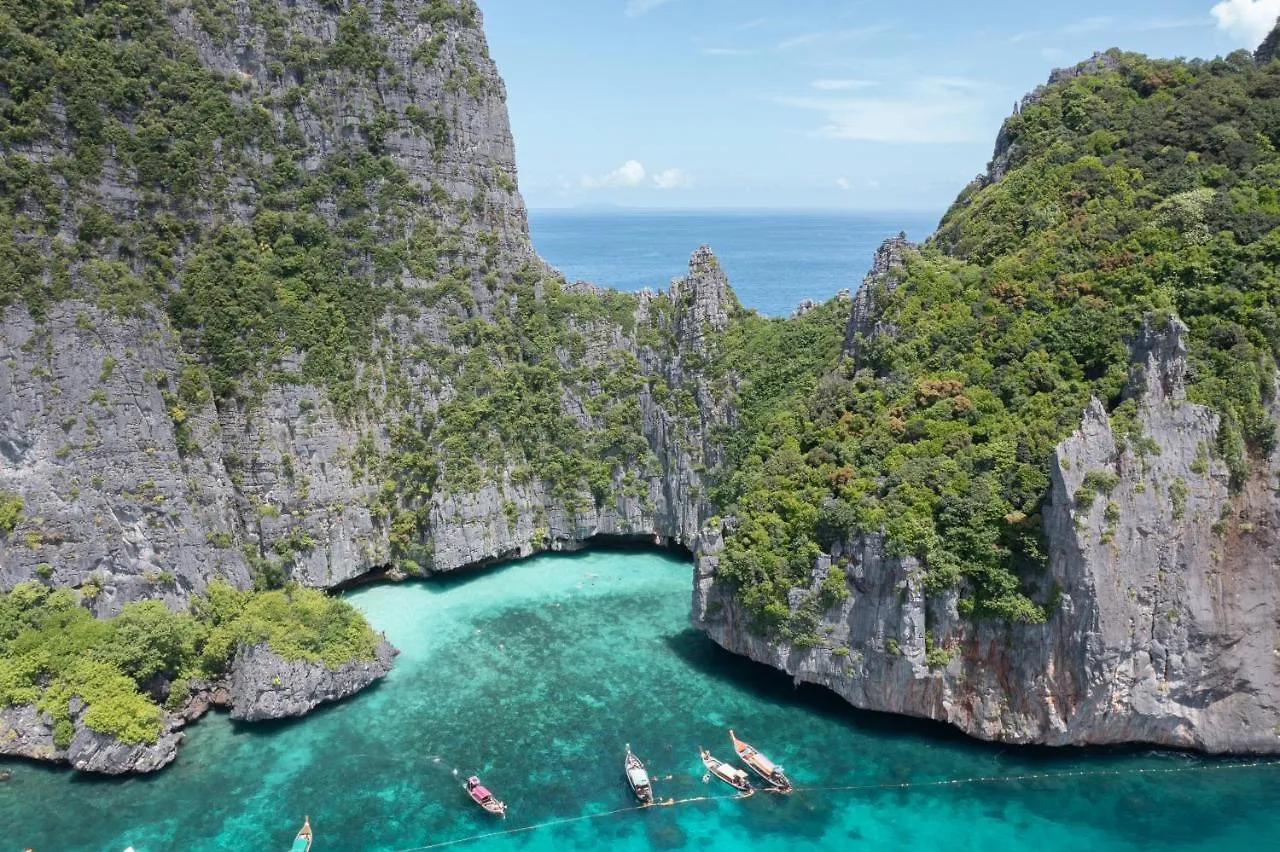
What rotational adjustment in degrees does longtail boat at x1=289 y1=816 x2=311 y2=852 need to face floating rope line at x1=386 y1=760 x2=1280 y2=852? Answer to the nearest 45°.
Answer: approximately 90° to its right

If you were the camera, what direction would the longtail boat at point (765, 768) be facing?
facing away from the viewer and to the left of the viewer

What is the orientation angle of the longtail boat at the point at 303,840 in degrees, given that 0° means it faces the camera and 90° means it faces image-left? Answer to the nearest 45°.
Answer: approximately 180°

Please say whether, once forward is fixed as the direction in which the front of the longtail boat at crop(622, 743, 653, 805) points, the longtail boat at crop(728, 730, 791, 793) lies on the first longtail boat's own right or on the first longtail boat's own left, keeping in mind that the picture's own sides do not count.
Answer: on the first longtail boat's own right

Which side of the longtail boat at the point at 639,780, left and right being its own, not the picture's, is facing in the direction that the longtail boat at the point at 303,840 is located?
left

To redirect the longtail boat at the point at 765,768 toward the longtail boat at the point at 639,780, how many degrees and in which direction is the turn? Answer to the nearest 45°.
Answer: approximately 45° to its left

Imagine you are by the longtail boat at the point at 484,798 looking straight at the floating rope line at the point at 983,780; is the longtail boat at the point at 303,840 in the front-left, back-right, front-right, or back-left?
back-right

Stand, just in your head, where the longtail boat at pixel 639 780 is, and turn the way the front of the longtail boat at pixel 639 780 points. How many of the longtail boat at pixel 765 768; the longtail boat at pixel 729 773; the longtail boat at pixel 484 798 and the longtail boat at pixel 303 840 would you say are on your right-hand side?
2

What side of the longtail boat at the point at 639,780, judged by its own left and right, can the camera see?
back
